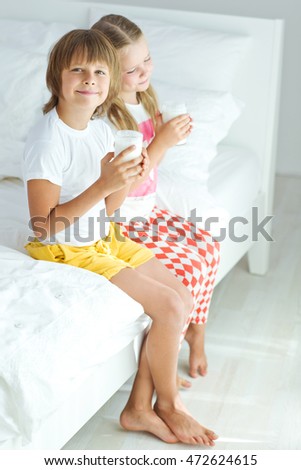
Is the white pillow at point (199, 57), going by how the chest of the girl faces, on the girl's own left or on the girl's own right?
on the girl's own left

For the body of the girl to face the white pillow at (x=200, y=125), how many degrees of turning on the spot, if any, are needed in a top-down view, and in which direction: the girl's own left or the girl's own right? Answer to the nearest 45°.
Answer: approximately 135° to the girl's own left

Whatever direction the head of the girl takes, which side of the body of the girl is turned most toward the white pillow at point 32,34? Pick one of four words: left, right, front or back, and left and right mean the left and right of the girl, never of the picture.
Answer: back

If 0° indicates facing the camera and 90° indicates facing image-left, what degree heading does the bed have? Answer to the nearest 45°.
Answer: approximately 45°
